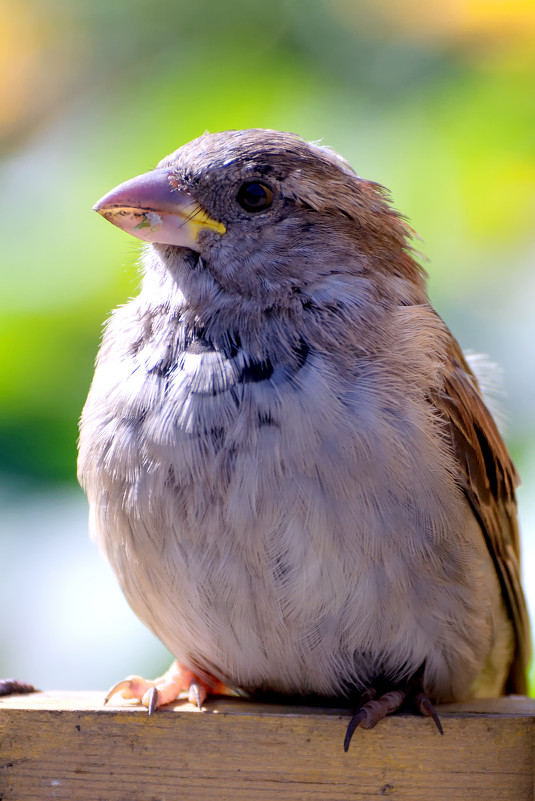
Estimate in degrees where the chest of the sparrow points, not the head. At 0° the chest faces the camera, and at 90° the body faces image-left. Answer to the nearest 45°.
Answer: approximately 45°
